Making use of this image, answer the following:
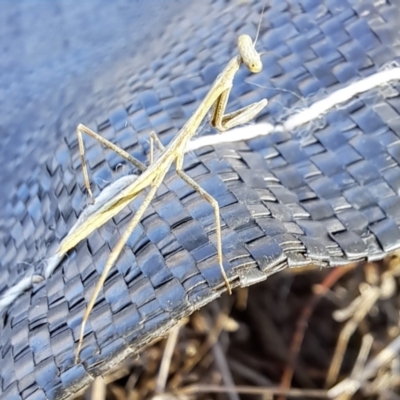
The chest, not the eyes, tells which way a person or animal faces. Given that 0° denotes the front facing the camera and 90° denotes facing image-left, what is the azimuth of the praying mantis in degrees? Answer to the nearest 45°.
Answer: approximately 225°
